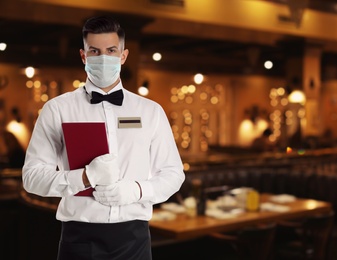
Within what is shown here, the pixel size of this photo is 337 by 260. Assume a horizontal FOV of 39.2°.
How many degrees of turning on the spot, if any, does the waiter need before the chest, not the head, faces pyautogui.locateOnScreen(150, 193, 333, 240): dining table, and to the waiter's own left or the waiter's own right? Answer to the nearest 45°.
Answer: approximately 180°

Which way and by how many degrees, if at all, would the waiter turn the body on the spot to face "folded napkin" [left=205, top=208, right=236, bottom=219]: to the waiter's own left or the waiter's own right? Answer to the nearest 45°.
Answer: approximately 180°

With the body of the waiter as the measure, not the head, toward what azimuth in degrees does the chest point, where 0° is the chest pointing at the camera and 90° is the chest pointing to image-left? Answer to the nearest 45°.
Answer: approximately 0°

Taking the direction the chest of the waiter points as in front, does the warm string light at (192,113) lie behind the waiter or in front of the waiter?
behind

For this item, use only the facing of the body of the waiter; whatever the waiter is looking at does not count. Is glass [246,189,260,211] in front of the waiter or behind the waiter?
behind

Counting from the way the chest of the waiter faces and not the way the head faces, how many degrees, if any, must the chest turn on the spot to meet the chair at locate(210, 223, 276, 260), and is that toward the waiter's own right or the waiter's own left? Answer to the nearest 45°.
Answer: approximately 135° to the waiter's own left

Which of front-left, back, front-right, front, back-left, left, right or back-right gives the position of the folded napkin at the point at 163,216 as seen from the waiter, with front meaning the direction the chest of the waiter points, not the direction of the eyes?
back
